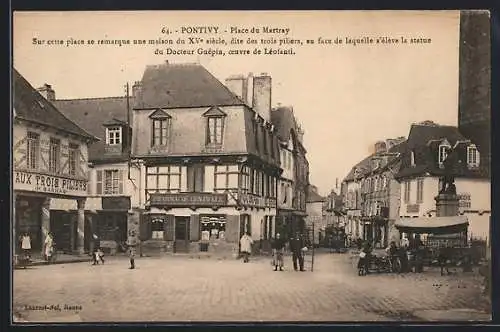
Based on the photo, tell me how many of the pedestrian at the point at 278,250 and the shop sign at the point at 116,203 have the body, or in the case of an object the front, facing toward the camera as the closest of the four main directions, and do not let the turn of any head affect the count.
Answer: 2

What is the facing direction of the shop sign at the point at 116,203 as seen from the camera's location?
facing the viewer

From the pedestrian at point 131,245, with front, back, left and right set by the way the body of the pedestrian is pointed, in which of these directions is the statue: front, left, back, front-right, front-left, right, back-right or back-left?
left

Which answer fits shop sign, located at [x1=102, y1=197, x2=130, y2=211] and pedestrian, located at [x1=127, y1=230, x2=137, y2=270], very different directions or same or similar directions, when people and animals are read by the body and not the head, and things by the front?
same or similar directions

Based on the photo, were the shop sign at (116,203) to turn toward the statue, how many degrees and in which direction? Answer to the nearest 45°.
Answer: approximately 90° to its left

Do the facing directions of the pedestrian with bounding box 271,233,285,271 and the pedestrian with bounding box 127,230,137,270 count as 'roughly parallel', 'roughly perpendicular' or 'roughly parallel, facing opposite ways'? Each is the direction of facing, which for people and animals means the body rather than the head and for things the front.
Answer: roughly parallel

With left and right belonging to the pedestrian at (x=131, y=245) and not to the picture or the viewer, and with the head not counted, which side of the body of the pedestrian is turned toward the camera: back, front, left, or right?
front

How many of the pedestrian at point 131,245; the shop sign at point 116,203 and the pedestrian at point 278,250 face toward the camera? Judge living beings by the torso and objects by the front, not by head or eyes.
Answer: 3

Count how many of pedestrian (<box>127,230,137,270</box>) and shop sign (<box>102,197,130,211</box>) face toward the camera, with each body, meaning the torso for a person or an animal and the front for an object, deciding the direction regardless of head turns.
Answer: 2

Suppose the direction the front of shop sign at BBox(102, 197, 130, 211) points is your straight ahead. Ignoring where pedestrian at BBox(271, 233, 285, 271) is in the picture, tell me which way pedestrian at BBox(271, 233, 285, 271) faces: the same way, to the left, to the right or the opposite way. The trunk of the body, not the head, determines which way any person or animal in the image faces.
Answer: the same way
